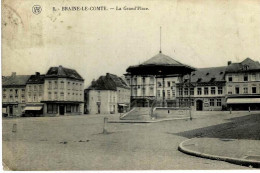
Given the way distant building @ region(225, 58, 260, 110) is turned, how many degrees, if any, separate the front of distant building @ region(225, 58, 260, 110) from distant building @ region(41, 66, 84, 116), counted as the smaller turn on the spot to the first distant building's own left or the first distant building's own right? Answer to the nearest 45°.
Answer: approximately 45° to the first distant building's own right

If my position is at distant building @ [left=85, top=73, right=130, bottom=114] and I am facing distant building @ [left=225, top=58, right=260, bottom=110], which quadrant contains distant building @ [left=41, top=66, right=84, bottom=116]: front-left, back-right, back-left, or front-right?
back-right

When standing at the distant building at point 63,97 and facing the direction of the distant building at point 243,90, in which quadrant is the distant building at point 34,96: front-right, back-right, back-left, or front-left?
back-right

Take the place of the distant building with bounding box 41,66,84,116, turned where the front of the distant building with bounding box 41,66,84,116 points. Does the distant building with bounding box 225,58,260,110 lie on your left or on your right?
on your left

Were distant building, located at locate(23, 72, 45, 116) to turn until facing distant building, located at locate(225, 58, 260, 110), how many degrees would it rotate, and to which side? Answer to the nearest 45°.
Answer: approximately 90° to its left

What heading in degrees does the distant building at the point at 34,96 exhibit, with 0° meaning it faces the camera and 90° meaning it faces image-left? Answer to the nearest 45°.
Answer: approximately 0°

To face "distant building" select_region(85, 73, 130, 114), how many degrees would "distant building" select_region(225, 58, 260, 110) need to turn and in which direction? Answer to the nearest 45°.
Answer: approximately 45° to its right
